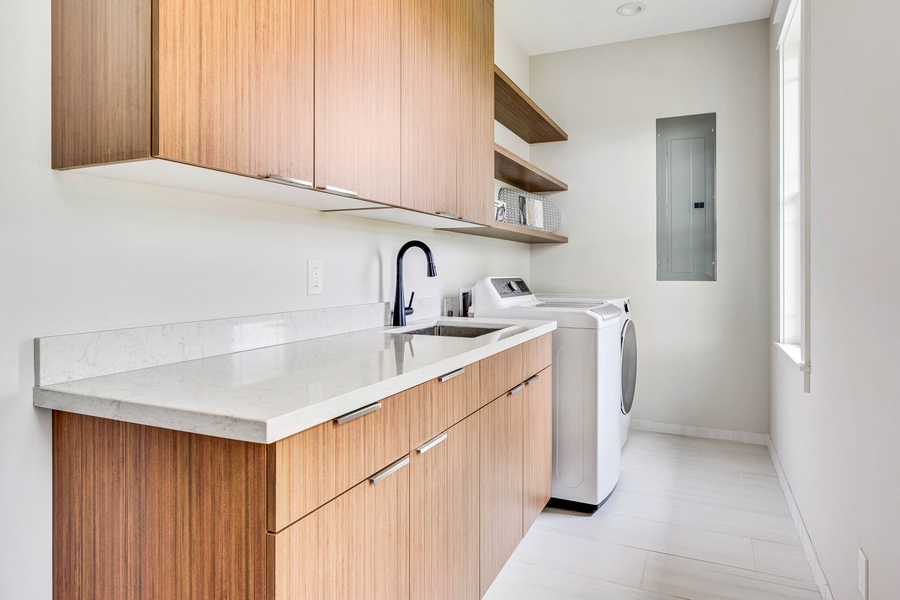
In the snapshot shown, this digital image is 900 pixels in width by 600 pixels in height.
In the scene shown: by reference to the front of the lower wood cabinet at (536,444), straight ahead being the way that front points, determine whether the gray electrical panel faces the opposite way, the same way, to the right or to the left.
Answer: to the right

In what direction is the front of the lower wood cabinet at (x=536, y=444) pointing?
to the viewer's right

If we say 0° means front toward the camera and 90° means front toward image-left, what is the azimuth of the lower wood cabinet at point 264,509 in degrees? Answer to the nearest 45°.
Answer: approximately 315°

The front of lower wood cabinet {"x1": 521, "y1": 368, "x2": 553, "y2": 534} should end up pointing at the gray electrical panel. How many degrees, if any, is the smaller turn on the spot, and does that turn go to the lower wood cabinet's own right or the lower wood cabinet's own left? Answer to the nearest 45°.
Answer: approximately 45° to the lower wood cabinet's own left

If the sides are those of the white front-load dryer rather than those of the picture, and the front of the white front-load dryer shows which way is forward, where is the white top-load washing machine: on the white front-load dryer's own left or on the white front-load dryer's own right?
on the white front-load dryer's own right

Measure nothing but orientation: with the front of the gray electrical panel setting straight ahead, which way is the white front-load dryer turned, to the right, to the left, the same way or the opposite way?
to the left

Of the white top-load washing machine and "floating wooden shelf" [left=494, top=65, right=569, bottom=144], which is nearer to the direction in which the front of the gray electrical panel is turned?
the white top-load washing machine

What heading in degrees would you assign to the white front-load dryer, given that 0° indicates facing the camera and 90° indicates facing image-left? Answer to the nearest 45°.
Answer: approximately 270°

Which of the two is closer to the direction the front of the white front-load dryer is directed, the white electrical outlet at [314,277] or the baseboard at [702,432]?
the baseboard

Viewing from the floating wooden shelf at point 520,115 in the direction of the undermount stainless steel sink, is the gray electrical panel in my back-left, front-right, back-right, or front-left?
back-left
